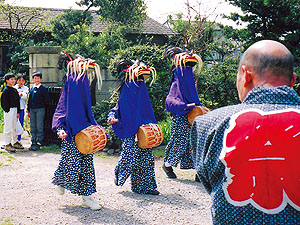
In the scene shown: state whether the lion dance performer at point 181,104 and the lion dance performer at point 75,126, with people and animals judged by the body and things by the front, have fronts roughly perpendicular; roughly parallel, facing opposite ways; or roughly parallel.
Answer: roughly parallel

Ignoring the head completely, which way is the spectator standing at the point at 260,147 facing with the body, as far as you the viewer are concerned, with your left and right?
facing away from the viewer

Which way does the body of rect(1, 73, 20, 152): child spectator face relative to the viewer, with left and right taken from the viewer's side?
facing the viewer and to the right of the viewer

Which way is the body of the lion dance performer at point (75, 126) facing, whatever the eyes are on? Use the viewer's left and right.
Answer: facing to the right of the viewer

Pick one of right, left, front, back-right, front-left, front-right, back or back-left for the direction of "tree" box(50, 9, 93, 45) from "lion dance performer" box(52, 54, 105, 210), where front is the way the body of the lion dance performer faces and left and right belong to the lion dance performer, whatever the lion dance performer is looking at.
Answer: left

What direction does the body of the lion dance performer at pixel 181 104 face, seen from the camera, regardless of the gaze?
to the viewer's right

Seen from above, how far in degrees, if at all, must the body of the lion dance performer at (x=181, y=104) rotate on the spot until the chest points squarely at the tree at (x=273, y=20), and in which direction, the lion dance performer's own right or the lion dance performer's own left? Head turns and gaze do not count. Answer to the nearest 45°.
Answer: approximately 45° to the lion dance performer's own left

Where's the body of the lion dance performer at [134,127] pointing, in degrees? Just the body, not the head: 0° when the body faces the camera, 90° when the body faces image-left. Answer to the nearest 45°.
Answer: approximately 270°

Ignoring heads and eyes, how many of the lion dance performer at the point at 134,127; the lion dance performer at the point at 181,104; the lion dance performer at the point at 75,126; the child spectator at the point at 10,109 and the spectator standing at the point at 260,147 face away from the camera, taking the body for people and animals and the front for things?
1

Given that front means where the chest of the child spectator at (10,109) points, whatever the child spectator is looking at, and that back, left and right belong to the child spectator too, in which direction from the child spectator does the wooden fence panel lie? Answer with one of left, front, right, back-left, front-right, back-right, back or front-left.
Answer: left

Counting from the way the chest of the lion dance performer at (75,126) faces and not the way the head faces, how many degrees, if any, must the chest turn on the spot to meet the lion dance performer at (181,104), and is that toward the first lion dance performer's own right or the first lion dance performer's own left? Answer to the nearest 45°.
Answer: approximately 45° to the first lion dance performer's own left

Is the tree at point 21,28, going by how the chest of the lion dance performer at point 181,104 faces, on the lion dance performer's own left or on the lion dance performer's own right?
on the lion dance performer's own left

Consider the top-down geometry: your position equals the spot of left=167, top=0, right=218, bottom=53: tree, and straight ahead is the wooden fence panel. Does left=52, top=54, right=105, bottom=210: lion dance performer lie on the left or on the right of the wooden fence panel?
left

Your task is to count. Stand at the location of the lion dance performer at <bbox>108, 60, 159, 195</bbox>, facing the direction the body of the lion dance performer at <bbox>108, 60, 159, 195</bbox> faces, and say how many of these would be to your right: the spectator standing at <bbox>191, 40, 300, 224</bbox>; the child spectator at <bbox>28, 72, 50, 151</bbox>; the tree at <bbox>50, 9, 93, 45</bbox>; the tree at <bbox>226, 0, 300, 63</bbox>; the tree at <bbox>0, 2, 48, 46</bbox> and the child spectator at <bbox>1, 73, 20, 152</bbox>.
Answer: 1

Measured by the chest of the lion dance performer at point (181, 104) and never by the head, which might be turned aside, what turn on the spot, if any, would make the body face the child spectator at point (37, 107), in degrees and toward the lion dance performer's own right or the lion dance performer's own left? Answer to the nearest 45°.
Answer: approximately 135° to the lion dance performer's own left

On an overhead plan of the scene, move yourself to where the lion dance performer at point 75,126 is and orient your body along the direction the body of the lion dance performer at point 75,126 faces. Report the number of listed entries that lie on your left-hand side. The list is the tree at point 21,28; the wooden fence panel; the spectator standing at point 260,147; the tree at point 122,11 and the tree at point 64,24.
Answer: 4

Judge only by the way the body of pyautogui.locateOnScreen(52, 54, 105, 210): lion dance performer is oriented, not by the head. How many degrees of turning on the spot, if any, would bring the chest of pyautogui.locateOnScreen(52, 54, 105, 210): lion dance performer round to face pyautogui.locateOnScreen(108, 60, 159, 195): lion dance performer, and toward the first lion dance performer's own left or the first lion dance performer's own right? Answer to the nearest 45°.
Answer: approximately 45° to the first lion dance performer's own left
